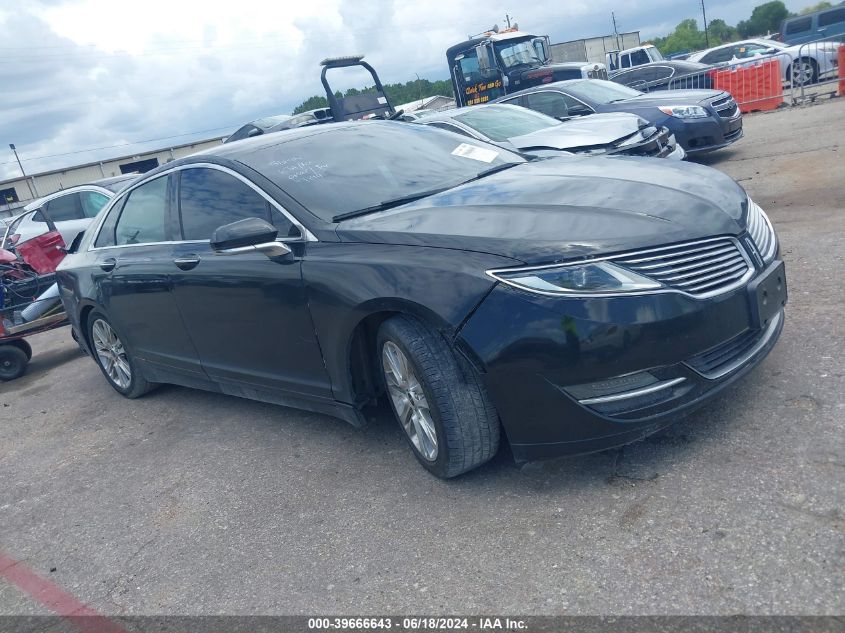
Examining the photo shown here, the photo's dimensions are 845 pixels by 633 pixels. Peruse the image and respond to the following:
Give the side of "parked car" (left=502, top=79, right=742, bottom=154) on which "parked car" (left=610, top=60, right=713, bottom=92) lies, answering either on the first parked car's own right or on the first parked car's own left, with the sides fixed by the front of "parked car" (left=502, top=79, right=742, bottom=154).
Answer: on the first parked car's own left

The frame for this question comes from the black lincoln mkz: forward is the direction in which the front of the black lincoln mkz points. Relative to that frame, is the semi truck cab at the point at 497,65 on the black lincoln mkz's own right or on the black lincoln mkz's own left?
on the black lincoln mkz's own left

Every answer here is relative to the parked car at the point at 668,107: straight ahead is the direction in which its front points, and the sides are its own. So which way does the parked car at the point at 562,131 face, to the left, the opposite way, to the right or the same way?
the same way

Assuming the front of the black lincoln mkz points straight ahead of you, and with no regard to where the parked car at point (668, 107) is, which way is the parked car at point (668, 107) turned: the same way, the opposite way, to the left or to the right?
the same way

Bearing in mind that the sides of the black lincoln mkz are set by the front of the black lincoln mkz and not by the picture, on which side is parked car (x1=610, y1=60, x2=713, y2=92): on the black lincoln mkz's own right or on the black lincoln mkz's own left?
on the black lincoln mkz's own left

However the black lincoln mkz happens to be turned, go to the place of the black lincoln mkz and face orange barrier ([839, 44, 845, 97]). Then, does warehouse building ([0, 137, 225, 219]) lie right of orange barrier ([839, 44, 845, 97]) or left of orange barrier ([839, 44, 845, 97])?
left

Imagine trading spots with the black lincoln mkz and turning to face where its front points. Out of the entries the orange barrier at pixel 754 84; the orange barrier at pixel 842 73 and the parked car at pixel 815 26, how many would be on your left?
3

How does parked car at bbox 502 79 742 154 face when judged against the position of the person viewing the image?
facing the viewer and to the right of the viewer

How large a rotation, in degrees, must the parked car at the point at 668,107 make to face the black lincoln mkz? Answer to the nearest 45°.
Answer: approximately 45° to its right

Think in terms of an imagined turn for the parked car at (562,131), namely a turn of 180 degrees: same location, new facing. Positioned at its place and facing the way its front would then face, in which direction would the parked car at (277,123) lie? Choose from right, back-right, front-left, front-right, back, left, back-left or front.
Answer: front

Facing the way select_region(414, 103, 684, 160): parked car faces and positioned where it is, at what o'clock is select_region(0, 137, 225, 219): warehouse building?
The warehouse building is roughly at 6 o'clock from the parked car.

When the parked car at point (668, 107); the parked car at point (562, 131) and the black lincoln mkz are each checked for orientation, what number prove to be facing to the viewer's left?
0

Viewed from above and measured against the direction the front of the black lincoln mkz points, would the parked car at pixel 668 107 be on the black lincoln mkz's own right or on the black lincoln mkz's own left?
on the black lincoln mkz's own left

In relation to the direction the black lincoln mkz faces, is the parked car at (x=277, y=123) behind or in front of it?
behind

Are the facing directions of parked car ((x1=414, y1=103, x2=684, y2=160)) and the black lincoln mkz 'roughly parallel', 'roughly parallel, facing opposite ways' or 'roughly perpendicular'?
roughly parallel

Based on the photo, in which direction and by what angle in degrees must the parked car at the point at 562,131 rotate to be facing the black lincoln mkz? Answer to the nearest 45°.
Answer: approximately 45° to its right

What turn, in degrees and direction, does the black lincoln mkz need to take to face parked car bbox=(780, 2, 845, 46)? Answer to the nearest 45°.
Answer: approximately 90° to its left
